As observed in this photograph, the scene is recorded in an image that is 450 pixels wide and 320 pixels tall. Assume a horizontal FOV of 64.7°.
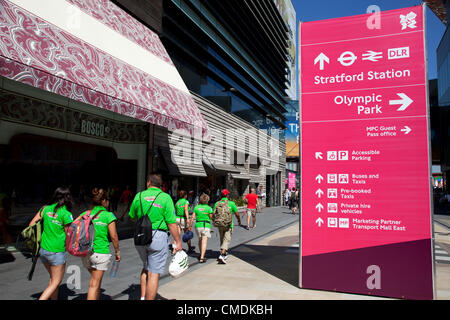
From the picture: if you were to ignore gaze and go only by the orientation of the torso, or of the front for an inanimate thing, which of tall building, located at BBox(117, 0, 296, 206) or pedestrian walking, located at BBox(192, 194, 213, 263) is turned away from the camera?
the pedestrian walking

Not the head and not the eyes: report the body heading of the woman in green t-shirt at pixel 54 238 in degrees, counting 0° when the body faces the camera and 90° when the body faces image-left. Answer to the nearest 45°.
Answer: approximately 225°

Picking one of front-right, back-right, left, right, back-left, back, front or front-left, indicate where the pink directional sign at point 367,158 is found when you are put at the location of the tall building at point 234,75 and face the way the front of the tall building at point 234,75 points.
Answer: front-right

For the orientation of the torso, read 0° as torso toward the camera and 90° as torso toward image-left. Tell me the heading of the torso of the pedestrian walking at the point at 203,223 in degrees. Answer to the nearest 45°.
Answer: approximately 180°

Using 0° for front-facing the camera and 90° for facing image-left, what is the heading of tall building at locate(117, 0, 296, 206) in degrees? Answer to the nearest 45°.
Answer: approximately 315°

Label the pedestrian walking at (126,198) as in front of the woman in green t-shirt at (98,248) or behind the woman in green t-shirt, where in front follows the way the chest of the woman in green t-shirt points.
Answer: in front

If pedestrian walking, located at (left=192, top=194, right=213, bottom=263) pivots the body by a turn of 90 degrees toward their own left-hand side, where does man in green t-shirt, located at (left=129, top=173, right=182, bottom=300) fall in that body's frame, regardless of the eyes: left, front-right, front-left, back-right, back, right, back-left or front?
left

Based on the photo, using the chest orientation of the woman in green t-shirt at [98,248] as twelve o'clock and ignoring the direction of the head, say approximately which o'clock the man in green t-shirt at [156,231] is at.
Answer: The man in green t-shirt is roughly at 2 o'clock from the woman in green t-shirt.

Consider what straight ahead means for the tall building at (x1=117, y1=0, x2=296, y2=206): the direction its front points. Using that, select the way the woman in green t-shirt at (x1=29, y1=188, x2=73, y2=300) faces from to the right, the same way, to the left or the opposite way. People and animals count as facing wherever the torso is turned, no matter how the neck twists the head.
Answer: to the left

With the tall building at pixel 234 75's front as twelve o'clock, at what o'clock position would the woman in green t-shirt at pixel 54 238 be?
The woman in green t-shirt is roughly at 2 o'clock from the tall building.

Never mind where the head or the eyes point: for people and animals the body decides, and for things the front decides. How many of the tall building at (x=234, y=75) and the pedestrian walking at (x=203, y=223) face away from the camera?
1

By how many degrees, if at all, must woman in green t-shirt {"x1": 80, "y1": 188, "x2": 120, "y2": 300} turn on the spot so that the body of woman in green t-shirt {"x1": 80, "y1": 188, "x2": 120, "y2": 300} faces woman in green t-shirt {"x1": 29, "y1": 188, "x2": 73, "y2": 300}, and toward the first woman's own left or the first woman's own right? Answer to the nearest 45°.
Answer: approximately 135° to the first woman's own left
